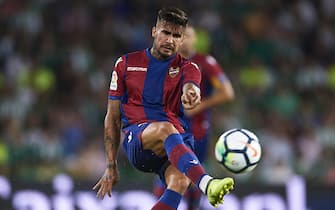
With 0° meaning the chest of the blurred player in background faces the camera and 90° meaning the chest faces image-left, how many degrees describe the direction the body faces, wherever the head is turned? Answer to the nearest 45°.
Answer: approximately 45°

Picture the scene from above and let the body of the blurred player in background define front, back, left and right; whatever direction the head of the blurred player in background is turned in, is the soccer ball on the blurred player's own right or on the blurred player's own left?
on the blurred player's own left
